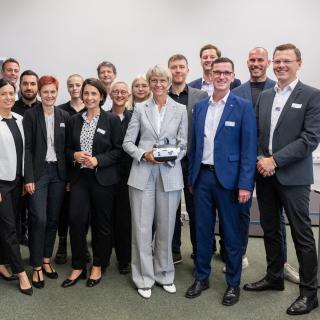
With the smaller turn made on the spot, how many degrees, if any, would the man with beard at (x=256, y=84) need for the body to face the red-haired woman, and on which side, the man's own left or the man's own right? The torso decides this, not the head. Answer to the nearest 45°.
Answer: approximately 45° to the man's own right

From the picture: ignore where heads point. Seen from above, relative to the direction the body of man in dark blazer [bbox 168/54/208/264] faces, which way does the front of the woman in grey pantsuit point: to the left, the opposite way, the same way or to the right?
the same way

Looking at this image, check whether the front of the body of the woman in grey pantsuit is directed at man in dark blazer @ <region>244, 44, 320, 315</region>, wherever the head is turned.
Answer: no

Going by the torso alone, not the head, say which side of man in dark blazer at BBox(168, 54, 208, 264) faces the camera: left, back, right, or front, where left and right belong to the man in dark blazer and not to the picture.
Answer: front

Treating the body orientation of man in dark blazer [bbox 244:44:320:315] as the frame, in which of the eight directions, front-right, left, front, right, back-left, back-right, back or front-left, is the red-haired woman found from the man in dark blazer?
front-right

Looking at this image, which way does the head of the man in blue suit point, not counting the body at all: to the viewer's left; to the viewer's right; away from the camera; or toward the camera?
toward the camera

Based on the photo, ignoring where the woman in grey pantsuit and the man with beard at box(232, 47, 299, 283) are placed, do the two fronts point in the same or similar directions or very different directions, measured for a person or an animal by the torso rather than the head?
same or similar directions

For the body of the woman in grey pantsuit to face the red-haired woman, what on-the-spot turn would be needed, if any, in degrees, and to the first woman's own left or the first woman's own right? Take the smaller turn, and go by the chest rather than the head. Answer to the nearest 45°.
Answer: approximately 90° to the first woman's own right

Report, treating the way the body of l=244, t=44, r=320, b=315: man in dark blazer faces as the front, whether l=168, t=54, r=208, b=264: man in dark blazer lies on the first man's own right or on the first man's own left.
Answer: on the first man's own right

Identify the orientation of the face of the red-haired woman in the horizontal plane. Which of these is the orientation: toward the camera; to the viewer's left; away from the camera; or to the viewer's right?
toward the camera

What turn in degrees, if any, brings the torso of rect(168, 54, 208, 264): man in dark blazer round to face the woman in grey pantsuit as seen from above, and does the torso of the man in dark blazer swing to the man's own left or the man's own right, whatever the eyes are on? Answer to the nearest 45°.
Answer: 0° — they already face them

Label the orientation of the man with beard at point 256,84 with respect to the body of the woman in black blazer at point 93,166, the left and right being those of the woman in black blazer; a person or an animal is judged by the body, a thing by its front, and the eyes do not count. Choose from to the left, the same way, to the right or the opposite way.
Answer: the same way

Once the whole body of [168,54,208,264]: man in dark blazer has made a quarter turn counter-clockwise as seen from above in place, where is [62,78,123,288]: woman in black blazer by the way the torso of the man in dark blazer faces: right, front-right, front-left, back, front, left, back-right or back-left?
back-right

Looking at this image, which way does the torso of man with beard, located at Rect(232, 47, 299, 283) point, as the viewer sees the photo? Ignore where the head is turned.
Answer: toward the camera

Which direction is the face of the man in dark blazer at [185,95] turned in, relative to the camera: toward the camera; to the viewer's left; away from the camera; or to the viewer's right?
toward the camera

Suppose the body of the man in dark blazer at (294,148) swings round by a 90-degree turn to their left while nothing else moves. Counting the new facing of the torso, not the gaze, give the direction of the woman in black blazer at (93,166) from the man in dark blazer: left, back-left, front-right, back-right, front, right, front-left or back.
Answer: back-right

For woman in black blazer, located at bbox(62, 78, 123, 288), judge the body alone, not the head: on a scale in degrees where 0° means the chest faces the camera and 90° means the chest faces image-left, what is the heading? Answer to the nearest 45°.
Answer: approximately 45°

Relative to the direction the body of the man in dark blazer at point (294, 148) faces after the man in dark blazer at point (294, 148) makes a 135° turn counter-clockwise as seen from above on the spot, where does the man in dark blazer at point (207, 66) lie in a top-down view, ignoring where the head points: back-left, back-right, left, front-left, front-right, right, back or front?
back-left
